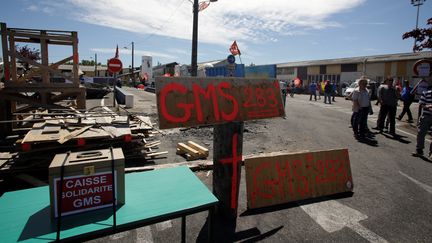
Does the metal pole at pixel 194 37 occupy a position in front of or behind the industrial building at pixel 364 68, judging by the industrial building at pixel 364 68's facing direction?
in front

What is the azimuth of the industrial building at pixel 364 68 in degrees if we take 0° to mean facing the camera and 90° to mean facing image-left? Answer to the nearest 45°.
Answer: approximately 45°

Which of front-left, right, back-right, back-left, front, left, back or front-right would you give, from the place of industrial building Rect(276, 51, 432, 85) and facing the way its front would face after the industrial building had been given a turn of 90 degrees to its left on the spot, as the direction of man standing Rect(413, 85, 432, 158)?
front-right

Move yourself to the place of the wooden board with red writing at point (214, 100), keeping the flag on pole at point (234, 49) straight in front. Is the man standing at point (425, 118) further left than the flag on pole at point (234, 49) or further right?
right

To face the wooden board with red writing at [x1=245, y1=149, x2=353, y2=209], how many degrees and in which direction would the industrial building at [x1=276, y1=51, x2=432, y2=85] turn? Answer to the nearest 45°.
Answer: approximately 45° to its left

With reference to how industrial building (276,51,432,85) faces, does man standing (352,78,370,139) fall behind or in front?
in front

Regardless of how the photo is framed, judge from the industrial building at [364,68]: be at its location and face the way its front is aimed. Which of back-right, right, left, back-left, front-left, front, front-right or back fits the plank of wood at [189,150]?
front-left
